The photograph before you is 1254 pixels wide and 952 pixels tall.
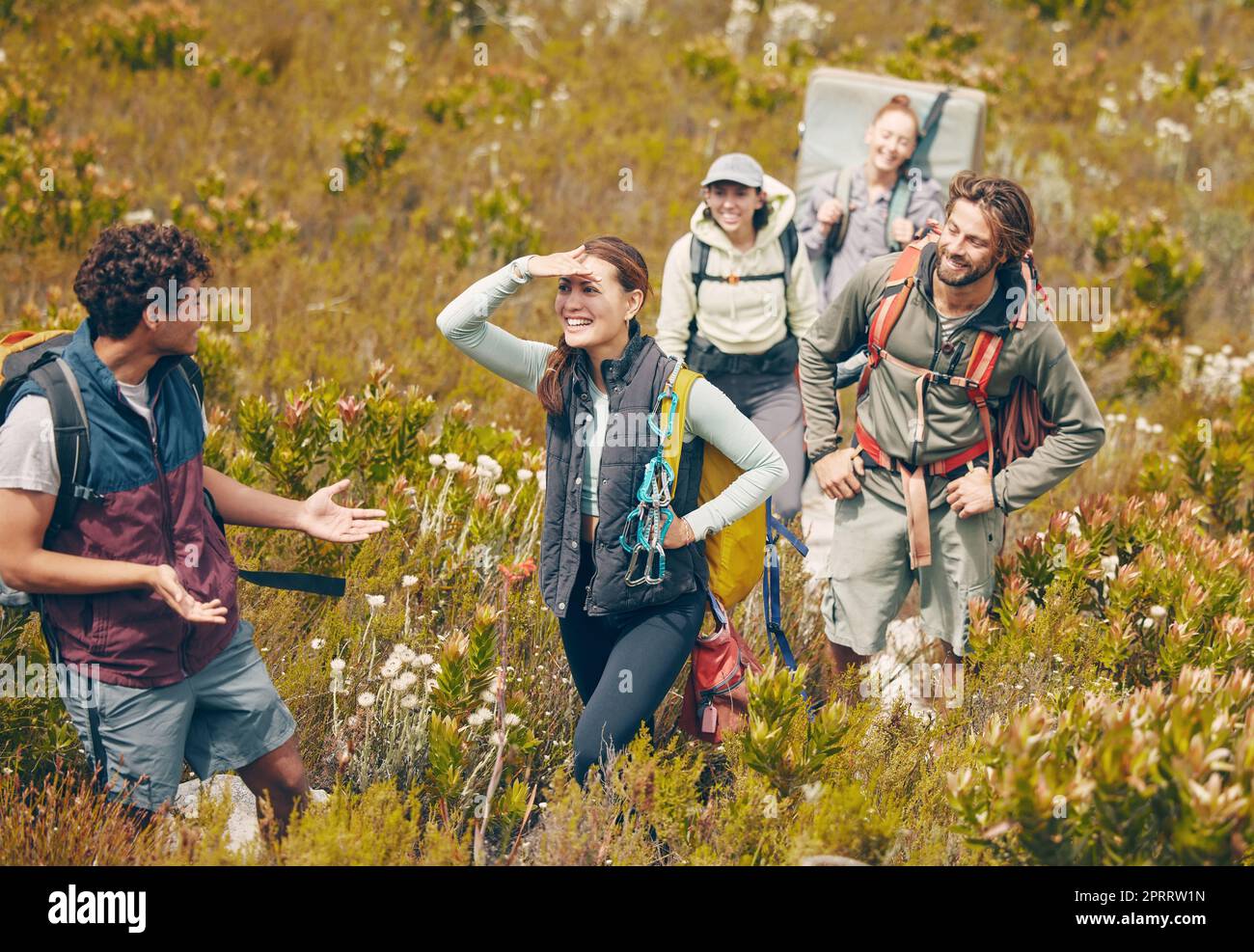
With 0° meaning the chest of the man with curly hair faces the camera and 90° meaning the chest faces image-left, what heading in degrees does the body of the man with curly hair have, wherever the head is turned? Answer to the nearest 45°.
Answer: approximately 315°

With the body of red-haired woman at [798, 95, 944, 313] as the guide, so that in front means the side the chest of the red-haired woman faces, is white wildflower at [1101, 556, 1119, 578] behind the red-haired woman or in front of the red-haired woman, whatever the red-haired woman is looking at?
in front

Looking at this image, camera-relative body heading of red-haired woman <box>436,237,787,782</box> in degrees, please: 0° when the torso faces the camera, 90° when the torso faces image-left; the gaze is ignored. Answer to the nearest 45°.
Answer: approximately 45°

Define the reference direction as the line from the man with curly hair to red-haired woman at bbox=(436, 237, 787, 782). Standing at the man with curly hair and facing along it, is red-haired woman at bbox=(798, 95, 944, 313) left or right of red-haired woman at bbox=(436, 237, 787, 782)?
left

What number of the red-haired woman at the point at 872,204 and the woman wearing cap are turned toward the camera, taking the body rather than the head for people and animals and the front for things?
2

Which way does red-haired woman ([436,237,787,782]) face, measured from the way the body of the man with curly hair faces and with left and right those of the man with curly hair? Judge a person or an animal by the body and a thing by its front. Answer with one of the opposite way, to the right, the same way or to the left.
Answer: to the right

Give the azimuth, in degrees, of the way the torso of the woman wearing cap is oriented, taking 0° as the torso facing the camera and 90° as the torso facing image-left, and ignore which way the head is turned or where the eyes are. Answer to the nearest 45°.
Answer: approximately 0°

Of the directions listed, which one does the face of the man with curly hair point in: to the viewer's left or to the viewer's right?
to the viewer's right
